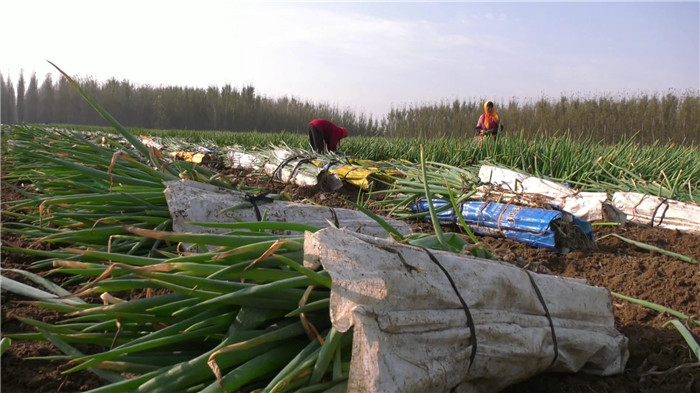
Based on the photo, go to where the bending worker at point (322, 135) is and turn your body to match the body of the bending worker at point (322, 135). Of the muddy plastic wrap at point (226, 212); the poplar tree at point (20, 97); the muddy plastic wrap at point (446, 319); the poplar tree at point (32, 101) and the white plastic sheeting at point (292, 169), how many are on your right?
3

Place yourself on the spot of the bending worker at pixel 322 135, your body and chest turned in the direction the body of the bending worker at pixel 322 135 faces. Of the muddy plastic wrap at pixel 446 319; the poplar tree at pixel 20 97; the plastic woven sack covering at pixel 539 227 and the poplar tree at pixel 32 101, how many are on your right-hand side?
2

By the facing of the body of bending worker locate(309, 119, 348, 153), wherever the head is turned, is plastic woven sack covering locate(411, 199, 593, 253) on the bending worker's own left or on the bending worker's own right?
on the bending worker's own right

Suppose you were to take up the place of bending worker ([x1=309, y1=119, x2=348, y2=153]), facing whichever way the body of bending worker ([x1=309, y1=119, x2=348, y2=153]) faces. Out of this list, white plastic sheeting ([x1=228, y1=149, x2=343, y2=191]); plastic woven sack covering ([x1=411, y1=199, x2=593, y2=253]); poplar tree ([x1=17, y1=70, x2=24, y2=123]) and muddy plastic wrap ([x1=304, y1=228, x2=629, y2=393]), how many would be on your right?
3

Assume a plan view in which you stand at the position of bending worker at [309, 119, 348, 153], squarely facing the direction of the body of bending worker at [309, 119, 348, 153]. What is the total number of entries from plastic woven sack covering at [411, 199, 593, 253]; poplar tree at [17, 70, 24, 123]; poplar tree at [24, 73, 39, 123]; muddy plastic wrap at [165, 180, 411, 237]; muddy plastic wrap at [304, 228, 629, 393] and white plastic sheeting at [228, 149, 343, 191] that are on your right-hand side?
4

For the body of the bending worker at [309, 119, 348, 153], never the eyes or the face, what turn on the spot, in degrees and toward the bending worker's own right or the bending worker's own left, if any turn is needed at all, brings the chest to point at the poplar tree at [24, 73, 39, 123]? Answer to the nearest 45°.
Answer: approximately 135° to the bending worker's own left

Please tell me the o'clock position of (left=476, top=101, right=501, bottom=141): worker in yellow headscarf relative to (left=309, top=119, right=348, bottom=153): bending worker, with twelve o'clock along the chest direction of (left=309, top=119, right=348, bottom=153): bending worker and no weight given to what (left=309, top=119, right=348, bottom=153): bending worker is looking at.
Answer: (left=476, top=101, right=501, bottom=141): worker in yellow headscarf is roughly at 12 o'clock from (left=309, top=119, right=348, bottom=153): bending worker.

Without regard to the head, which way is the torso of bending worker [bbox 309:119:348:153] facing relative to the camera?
to the viewer's right

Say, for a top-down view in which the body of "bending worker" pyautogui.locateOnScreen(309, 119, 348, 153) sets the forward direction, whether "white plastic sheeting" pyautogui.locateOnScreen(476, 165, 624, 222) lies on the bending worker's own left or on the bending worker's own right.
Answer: on the bending worker's own right

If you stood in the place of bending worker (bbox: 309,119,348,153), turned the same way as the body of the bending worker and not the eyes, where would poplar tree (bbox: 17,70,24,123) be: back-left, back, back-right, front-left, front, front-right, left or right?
back-left

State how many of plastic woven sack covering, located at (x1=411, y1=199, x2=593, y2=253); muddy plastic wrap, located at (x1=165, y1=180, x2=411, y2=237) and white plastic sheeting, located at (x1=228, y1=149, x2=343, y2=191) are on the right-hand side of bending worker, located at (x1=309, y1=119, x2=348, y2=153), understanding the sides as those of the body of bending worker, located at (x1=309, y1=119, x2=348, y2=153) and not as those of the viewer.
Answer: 3

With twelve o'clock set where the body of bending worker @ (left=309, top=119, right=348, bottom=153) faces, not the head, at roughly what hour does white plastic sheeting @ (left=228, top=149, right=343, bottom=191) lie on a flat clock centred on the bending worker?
The white plastic sheeting is roughly at 3 o'clock from the bending worker.
